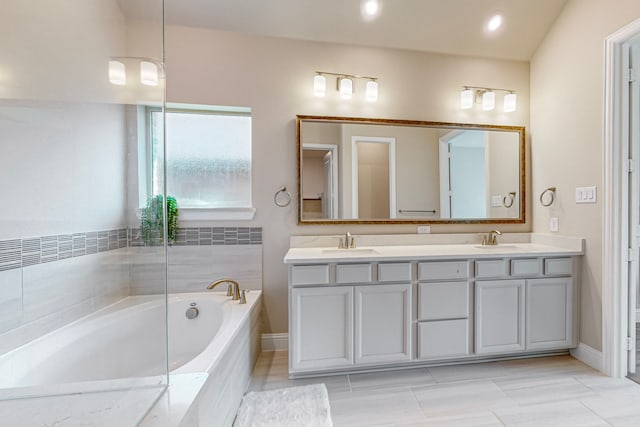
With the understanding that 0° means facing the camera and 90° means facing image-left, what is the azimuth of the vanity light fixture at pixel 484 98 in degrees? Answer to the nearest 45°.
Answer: approximately 315°

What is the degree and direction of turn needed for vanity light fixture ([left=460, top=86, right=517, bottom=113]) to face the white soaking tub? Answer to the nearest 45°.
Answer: approximately 90° to its right

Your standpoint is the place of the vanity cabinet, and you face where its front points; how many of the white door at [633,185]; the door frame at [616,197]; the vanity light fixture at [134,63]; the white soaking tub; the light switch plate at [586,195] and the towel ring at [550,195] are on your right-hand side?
2

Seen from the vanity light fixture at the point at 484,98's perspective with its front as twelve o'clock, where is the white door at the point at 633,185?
The white door is roughly at 11 o'clock from the vanity light fixture.

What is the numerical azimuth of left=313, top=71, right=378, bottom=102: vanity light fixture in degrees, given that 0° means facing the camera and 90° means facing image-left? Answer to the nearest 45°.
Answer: approximately 0°

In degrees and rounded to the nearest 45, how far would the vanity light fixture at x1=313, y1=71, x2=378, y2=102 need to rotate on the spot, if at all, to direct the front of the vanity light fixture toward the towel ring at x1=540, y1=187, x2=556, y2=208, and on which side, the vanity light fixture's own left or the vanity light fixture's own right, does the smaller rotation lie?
approximately 90° to the vanity light fixture's own left

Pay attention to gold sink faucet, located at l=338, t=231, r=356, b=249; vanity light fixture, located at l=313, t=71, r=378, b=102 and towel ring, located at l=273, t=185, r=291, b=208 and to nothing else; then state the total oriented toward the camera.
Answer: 3

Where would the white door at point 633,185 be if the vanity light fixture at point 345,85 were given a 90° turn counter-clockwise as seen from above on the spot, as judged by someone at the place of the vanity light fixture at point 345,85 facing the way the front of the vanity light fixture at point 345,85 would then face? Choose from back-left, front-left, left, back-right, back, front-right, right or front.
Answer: front

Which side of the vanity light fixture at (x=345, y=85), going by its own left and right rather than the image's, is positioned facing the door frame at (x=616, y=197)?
left

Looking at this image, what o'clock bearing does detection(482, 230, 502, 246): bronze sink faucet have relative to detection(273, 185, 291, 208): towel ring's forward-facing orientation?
The bronze sink faucet is roughly at 9 o'clock from the towel ring.
